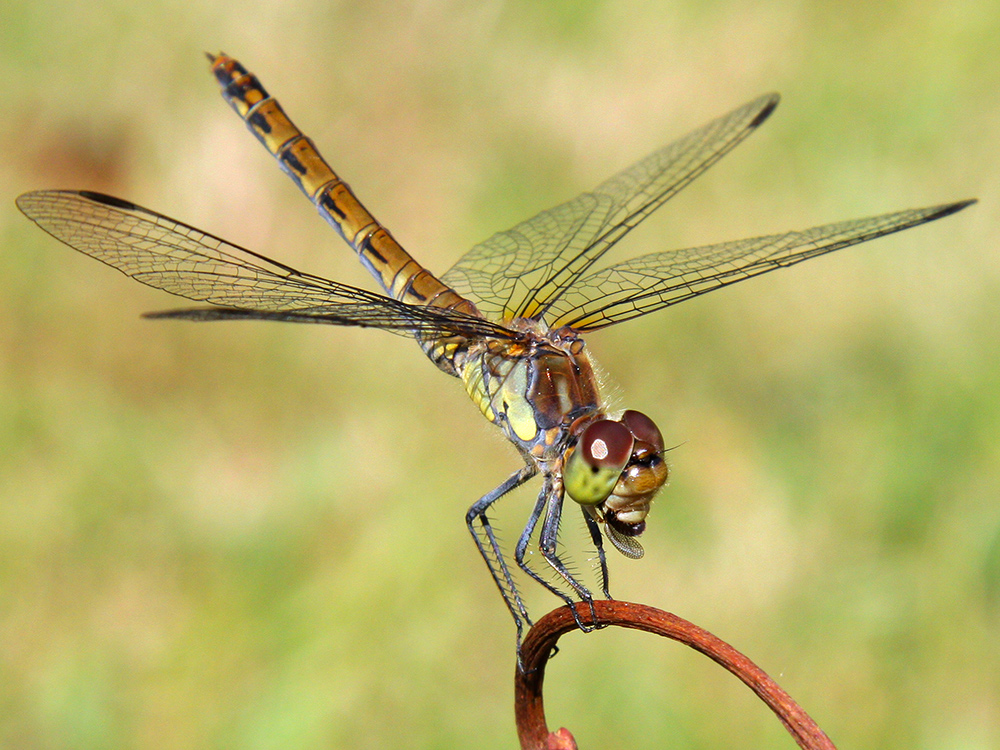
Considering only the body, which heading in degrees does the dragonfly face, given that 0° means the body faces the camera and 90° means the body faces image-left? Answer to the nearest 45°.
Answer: approximately 315°
